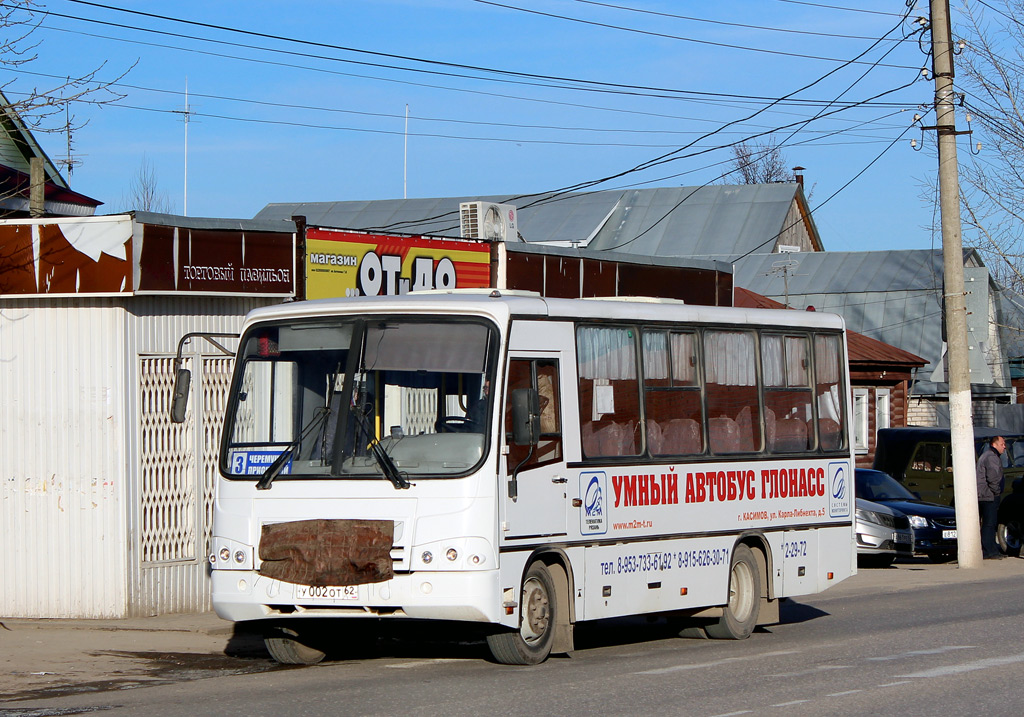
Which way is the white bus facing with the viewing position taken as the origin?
facing the viewer and to the left of the viewer

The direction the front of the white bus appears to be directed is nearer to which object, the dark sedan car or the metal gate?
the metal gate

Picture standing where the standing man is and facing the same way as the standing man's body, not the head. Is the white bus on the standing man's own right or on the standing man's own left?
on the standing man's own right

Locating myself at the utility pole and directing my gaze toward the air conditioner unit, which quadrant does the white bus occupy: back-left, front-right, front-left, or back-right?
front-left

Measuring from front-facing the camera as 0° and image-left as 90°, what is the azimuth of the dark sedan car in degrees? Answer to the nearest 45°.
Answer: approximately 315°

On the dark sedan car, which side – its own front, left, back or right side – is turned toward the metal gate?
right

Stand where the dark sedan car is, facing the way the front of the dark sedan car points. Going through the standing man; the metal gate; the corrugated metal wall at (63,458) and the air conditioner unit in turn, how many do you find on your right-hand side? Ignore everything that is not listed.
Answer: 3

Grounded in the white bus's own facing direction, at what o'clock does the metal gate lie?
The metal gate is roughly at 3 o'clock from the white bus.

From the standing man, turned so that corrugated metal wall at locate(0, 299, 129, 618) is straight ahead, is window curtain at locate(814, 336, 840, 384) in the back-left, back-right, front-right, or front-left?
front-left
